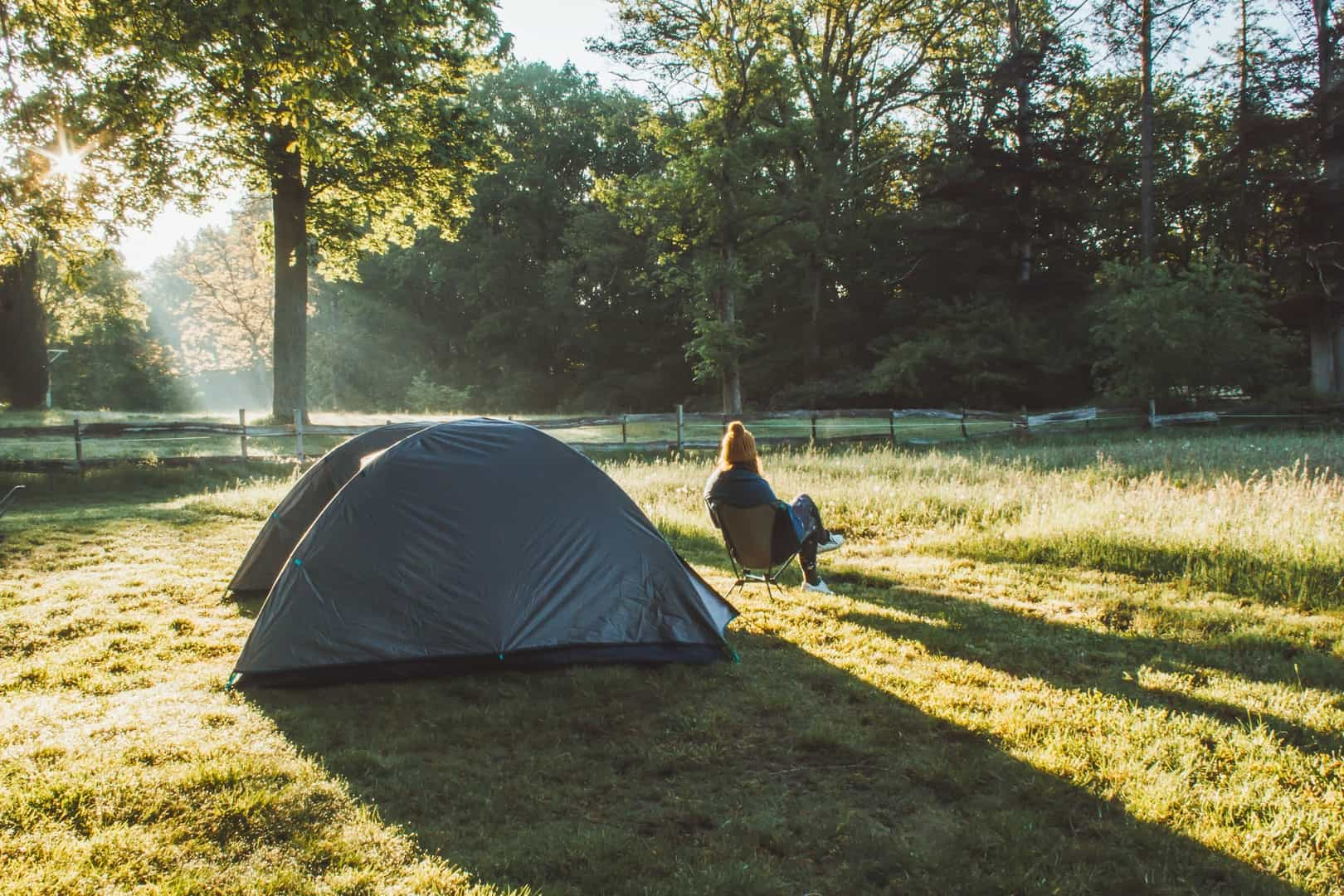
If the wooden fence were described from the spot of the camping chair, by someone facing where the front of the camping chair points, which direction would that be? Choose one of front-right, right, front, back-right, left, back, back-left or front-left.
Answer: front-left

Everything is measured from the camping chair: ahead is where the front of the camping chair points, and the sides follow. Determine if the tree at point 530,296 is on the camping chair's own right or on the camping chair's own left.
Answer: on the camping chair's own left

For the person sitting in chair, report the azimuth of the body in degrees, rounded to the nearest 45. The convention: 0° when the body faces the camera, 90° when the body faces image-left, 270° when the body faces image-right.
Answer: approximately 225°

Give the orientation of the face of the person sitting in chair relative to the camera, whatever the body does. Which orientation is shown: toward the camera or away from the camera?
away from the camera

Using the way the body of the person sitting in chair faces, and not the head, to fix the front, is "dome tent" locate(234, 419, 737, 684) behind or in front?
behind

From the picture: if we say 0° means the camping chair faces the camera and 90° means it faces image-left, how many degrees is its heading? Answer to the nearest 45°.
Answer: approximately 225°

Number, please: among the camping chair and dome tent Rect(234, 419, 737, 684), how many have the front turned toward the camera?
0

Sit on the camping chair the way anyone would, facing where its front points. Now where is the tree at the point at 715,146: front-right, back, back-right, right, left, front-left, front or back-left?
front-left

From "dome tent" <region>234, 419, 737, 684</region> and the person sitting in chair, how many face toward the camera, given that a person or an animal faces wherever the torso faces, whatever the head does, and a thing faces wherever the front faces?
0

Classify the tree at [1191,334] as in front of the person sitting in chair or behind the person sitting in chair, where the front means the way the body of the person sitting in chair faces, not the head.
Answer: in front
